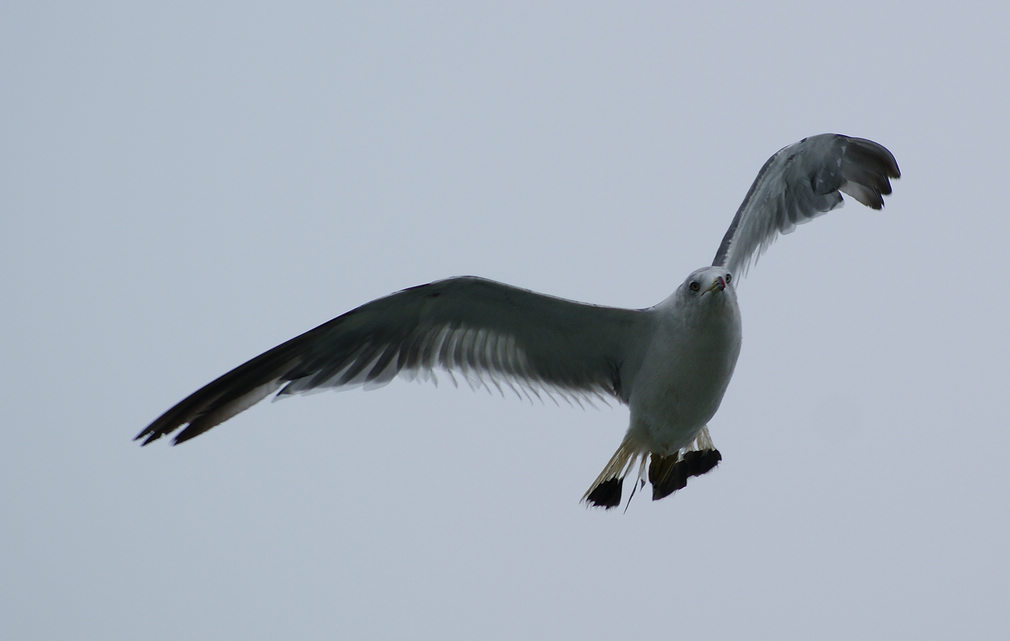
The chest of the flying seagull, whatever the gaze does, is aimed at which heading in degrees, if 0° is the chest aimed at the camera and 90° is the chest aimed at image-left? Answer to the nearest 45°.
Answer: approximately 315°
